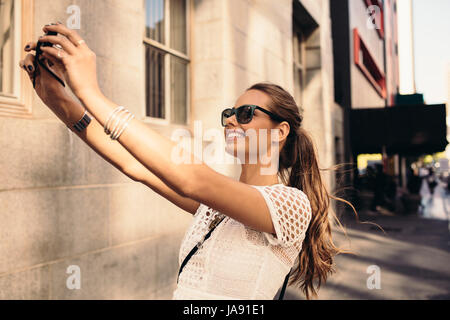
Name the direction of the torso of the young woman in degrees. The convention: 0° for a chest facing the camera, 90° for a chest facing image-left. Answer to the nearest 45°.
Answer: approximately 90°

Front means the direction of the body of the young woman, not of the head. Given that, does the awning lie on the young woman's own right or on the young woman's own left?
on the young woman's own right

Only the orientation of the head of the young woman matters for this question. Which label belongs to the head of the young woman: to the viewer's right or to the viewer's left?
to the viewer's left

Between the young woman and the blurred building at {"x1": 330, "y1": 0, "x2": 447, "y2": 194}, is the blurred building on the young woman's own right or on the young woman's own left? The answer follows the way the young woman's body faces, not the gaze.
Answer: on the young woman's own right
